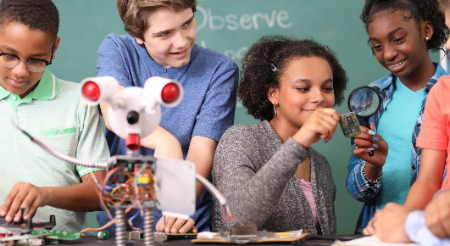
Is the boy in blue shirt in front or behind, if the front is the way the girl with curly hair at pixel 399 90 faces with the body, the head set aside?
in front

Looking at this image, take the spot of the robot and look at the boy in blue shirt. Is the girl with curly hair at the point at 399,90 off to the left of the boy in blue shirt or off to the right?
right

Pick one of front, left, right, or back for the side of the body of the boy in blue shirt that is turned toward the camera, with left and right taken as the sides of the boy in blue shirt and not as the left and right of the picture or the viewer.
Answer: front

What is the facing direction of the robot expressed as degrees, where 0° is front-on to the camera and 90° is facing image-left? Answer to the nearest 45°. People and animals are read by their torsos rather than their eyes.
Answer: approximately 0°

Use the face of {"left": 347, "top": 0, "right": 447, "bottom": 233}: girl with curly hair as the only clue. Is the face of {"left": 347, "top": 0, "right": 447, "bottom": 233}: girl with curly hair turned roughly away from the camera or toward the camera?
toward the camera

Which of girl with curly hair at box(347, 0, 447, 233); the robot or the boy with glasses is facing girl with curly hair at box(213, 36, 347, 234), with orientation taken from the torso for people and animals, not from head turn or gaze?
girl with curly hair at box(347, 0, 447, 233)

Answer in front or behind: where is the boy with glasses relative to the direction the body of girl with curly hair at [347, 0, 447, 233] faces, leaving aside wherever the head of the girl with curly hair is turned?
in front

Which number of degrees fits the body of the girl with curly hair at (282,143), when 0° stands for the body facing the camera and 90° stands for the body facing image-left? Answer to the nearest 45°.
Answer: approximately 315°

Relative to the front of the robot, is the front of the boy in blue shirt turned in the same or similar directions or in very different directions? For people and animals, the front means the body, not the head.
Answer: same or similar directions

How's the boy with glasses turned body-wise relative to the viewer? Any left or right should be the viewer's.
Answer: facing the viewer and to the left of the viewer

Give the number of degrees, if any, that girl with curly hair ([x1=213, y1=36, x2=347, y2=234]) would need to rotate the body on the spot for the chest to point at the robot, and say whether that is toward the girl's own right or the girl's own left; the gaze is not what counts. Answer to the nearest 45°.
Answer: approximately 45° to the girl's own right

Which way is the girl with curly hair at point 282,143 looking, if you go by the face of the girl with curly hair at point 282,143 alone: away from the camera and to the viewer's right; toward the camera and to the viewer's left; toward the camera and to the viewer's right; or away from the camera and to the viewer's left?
toward the camera and to the viewer's right

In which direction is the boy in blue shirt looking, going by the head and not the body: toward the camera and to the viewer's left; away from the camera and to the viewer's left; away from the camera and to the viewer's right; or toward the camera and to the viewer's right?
toward the camera and to the viewer's right

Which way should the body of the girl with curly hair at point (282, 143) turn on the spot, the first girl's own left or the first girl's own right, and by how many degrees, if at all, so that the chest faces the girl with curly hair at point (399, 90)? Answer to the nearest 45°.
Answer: approximately 90° to the first girl's own left

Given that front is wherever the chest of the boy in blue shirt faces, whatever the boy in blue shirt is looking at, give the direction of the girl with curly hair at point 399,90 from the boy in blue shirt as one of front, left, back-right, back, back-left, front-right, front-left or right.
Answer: left
